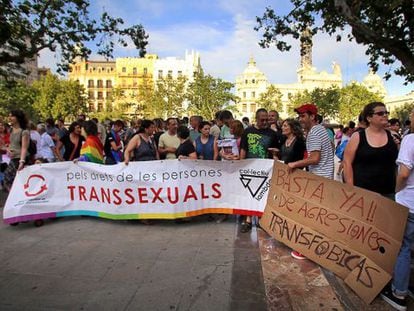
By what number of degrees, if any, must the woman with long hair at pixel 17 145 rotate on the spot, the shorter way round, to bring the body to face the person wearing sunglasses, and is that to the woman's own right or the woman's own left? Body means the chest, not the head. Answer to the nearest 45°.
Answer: approximately 90° to the woman's own left

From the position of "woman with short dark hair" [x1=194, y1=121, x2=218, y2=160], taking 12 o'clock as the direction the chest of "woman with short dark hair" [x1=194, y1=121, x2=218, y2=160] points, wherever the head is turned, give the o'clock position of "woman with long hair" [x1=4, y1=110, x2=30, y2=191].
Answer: "woman with long hair" [x1=4, y1=110, x2=30, y2=191] is roughly at 3 o'clock from "woman with short dark hair" [x1=194, y1=121, x2=218, y2=160].

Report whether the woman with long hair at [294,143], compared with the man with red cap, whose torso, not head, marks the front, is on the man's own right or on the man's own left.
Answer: on the man's own right

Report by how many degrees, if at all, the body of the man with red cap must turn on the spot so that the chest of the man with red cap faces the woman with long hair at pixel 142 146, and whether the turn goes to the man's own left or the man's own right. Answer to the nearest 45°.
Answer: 0° — they already face them

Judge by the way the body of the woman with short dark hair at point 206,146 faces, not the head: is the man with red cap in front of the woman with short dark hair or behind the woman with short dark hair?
in front

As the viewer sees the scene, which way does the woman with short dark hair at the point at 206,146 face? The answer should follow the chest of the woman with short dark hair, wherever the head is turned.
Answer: toward the camera

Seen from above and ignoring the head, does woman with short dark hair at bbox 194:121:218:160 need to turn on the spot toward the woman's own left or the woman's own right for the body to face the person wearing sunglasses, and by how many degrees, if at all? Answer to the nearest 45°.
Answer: approximately 45° to the woman's own left

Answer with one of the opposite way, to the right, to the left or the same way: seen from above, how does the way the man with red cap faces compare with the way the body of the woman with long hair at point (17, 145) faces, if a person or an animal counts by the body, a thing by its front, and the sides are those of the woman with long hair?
to the right

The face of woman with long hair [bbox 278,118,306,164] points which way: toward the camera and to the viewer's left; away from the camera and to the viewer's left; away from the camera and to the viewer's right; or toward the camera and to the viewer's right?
toward the camera and to the viewer's left

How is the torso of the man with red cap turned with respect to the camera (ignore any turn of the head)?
to the viewer's left

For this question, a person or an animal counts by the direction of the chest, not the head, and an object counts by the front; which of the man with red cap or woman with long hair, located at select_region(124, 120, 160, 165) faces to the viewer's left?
the man with red cap

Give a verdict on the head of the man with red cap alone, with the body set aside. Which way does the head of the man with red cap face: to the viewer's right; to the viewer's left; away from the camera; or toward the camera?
to the viewer's left

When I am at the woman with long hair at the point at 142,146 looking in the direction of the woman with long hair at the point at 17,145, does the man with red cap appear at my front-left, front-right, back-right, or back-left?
back-left
